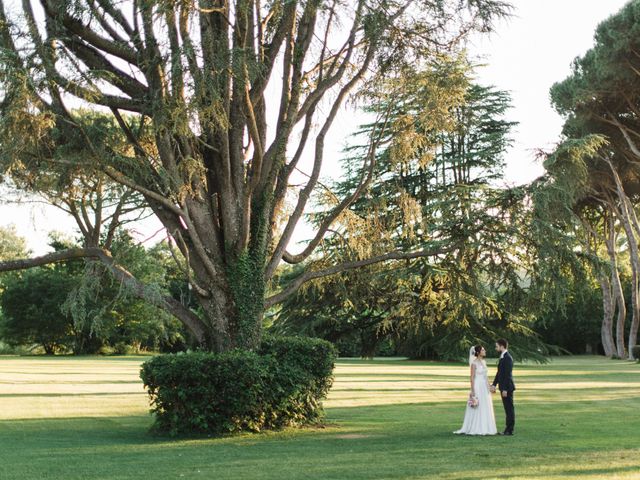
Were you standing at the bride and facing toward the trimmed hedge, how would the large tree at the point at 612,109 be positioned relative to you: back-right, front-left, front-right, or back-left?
back-right

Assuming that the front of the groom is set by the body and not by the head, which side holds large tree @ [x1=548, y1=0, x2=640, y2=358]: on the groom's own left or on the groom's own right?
on the groom's own right

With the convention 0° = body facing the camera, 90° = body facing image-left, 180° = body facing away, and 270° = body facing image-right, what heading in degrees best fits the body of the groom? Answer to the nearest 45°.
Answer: approximately 90°

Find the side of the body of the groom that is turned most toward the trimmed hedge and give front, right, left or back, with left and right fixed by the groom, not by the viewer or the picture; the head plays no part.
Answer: front
